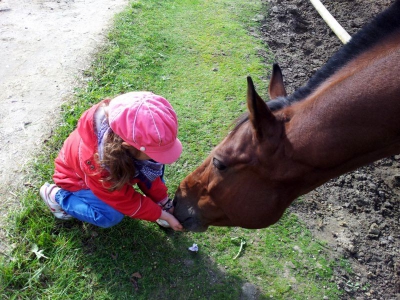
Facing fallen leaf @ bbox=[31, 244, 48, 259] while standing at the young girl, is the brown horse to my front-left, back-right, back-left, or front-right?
back-left

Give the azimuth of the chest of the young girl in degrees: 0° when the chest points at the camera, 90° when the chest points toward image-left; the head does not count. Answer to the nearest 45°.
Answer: approximately 270°

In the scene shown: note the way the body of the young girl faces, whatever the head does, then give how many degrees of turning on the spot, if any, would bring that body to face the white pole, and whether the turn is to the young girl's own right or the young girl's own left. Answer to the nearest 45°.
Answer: approximately 45° to the young girl's own left
